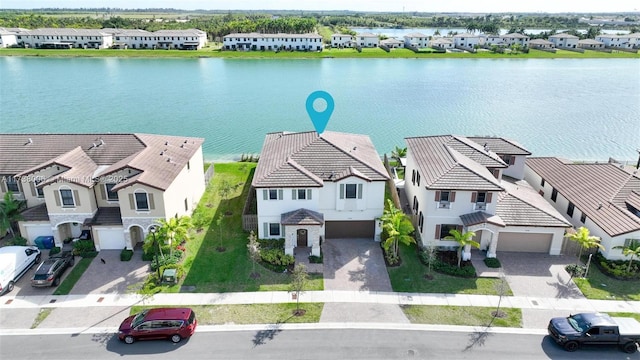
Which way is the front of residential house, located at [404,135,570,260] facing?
toward the camera

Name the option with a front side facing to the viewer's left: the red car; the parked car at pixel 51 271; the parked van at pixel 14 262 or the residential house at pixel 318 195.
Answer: the red car

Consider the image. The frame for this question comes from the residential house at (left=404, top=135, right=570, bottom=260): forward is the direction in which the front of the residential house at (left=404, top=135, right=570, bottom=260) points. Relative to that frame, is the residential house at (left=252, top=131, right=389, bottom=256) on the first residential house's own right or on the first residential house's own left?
on the first residential house's own right

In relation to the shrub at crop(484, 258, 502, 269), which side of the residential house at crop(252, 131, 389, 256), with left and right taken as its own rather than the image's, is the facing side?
left

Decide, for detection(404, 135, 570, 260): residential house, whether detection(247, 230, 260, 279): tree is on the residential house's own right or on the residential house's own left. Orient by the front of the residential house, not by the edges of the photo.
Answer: on the residential house's own right

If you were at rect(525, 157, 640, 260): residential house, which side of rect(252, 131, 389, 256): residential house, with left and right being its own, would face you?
left

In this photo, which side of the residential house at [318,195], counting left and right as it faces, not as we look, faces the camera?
front

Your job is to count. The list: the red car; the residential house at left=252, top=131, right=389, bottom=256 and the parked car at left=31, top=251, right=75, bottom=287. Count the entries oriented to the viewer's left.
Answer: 1

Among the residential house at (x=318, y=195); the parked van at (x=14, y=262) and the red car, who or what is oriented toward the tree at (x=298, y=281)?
the residential house

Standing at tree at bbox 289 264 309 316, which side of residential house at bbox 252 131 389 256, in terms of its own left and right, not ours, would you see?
front

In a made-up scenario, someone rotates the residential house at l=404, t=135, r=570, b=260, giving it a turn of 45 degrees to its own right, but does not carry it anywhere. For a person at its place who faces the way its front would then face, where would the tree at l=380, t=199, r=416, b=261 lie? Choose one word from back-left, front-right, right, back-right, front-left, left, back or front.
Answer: front

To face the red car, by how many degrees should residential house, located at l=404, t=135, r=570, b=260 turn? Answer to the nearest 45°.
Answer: approximately 45° to its right
